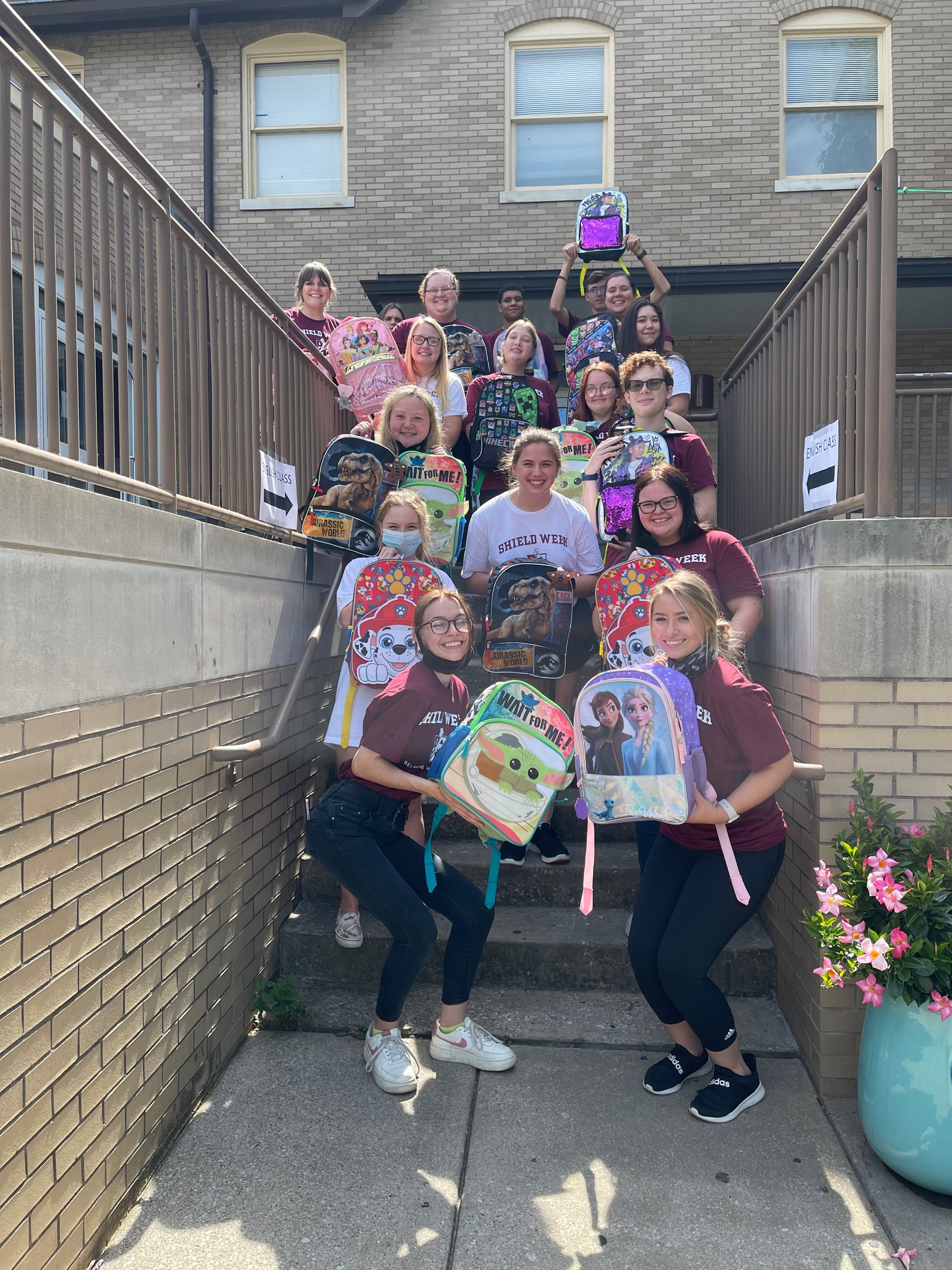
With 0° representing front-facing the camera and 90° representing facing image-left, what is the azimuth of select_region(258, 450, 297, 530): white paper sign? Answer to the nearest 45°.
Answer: approximately 315°

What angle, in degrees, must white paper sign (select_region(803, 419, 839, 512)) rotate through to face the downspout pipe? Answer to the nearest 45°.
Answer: approximately 90° to its right

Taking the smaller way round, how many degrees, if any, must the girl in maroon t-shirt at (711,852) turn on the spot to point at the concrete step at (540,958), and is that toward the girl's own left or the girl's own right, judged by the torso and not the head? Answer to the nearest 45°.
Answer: approximately 90° to the girl's own right

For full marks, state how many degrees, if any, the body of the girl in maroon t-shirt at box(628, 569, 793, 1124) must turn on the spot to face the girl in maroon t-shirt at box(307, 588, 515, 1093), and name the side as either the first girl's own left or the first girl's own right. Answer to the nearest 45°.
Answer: approximately 45° to the first girl's own right

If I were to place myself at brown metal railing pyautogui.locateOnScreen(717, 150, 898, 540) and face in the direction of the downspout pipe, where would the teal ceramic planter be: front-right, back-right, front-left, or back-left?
back-left
